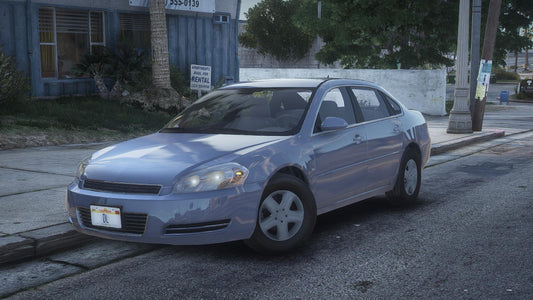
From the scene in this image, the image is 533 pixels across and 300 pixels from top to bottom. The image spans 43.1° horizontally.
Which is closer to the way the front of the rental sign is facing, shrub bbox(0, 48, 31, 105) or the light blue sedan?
the light blue sedan

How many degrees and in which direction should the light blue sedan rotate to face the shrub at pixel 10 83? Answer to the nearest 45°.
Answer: approximately 90° to its right

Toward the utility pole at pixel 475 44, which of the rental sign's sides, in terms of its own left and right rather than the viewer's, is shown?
left

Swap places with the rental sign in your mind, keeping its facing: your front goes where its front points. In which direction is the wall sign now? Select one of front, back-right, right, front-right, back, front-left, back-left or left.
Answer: back

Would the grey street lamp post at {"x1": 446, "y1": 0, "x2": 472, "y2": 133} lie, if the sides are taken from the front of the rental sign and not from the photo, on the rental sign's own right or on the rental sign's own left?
on the rental sign's own left

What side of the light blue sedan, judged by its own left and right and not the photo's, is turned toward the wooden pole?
back

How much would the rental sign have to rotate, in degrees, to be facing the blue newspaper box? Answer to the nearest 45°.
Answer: approximately 135° to its left

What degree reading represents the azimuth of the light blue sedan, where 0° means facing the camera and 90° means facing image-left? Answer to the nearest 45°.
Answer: approximately 45°

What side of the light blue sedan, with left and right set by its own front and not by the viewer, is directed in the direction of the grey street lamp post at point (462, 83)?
back

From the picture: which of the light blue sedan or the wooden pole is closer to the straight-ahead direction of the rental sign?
the light blue sedan
